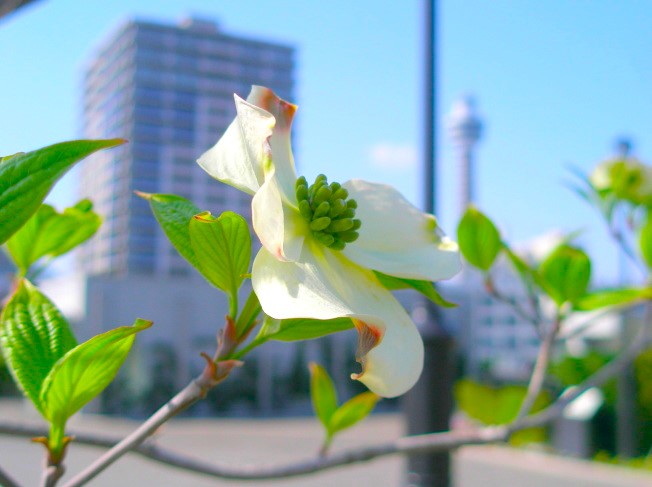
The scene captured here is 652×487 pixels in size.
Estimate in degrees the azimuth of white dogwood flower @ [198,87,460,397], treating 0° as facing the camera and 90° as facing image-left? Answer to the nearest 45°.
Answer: approximately 315°

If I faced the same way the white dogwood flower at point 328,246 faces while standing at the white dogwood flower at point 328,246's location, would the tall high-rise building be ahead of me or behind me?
behind

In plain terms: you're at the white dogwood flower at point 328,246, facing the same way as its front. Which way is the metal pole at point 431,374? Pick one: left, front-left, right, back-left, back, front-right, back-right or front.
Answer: back-left
